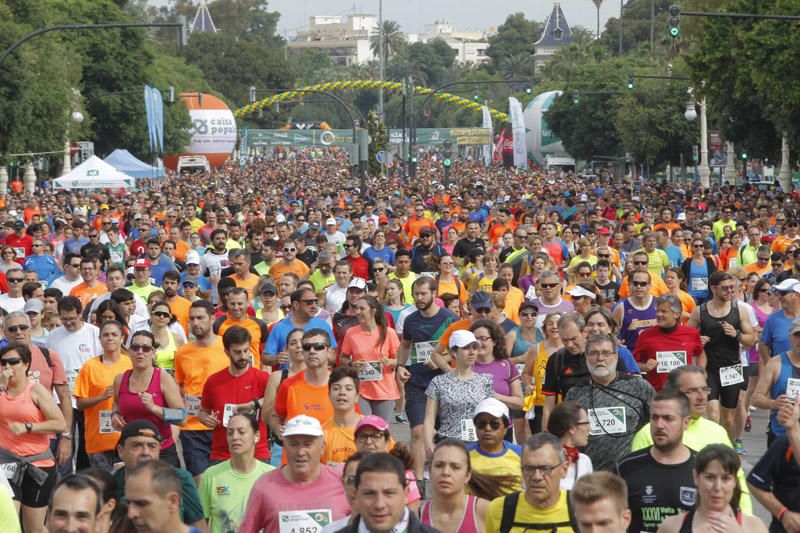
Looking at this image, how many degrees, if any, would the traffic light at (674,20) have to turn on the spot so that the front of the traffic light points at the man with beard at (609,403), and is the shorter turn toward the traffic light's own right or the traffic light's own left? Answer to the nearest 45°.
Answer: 0° — it already faces them

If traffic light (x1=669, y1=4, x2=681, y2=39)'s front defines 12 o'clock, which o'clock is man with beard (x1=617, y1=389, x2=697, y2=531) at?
The man with beard is roughly at 12 o'clock from the traffic light.

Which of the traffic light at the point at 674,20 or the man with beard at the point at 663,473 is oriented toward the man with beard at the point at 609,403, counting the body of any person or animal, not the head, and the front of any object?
the traffic light

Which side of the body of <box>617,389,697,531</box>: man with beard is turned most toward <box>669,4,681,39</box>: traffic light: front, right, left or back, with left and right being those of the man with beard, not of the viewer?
back

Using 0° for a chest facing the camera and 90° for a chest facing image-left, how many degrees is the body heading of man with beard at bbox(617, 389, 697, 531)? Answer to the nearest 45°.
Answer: approximately 0°

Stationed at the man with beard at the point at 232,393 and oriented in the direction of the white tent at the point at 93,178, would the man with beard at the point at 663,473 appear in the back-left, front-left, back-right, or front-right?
back-right

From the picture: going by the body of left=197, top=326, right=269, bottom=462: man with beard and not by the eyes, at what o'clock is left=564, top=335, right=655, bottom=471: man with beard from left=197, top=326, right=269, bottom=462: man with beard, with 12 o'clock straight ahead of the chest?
left=564, top=335, right=655, bottom=471: man with beard is roughly at 10 o'clock from left=197, top=326, right=269, bottom=462: man with beard.

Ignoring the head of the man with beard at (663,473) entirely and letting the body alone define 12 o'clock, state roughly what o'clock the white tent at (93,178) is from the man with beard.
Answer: The white tent is roughly at 5 o'clock from the man with beard.

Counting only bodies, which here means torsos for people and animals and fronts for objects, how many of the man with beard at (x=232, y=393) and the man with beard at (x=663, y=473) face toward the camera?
2

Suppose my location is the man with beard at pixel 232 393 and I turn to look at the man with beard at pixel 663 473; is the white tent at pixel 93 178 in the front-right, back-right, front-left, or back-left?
back-left
